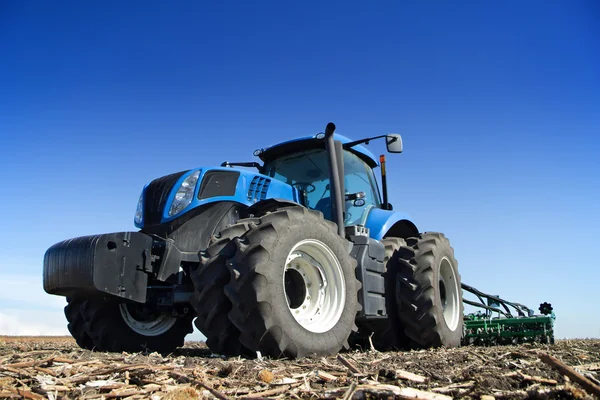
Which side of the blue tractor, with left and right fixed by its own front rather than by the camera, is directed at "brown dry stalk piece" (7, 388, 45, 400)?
front

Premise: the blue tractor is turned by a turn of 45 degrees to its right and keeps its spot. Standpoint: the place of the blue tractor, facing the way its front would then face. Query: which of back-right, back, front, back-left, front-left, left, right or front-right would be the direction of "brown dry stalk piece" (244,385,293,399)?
left

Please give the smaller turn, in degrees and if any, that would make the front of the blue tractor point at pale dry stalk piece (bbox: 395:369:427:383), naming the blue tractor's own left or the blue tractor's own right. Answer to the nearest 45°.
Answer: approximately 45° to the blue tractor's own left

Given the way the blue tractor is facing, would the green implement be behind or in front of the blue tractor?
behind

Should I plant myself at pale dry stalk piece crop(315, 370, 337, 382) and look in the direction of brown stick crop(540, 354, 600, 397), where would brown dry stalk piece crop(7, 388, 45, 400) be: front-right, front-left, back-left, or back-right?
back-right

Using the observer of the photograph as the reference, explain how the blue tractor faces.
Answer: facing the viewer and to the left of the viewer

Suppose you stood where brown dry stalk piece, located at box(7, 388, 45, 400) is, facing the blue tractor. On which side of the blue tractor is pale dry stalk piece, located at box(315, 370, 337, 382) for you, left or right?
right

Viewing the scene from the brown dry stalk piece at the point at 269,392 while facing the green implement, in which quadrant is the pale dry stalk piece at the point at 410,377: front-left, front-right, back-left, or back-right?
front-right

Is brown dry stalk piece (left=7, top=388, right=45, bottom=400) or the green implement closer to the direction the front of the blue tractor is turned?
the brown dry stalk piece

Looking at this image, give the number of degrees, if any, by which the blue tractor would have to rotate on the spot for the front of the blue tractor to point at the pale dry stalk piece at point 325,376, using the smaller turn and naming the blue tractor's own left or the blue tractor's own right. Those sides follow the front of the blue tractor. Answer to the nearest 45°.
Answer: approximately 45° to the blue tractor's own left
